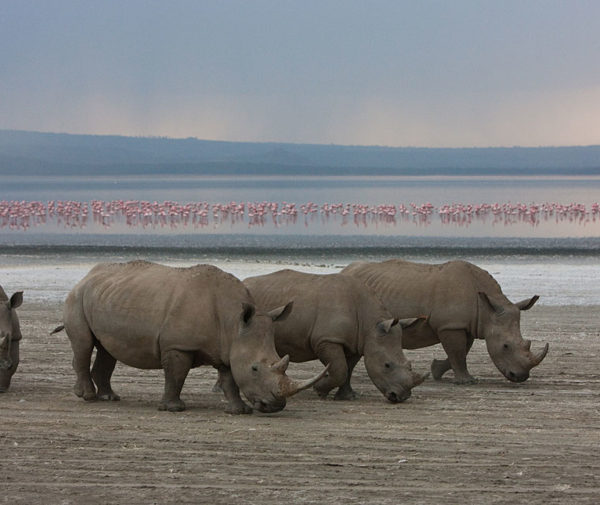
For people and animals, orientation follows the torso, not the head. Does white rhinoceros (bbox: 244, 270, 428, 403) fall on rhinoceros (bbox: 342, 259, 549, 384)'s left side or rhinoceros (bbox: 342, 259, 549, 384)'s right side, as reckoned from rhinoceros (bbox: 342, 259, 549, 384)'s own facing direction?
on its right

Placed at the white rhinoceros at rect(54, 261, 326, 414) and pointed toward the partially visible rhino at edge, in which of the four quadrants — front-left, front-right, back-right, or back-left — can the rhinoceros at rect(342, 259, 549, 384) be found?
back-right

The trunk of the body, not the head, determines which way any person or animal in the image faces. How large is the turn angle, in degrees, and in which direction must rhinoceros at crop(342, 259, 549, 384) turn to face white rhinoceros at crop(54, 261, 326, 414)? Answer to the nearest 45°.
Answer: approximately 135° to its right

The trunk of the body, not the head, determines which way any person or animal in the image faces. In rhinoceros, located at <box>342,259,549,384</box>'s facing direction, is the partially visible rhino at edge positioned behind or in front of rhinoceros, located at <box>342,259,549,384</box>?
behind

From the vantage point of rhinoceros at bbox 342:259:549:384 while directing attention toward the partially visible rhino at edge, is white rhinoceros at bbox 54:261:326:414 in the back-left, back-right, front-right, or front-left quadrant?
front-left

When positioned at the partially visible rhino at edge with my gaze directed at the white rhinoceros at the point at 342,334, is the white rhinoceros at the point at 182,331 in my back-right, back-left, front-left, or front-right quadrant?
front-right

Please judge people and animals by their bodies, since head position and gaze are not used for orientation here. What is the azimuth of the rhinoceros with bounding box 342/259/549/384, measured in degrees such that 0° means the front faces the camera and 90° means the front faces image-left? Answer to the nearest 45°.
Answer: approximately 270°
